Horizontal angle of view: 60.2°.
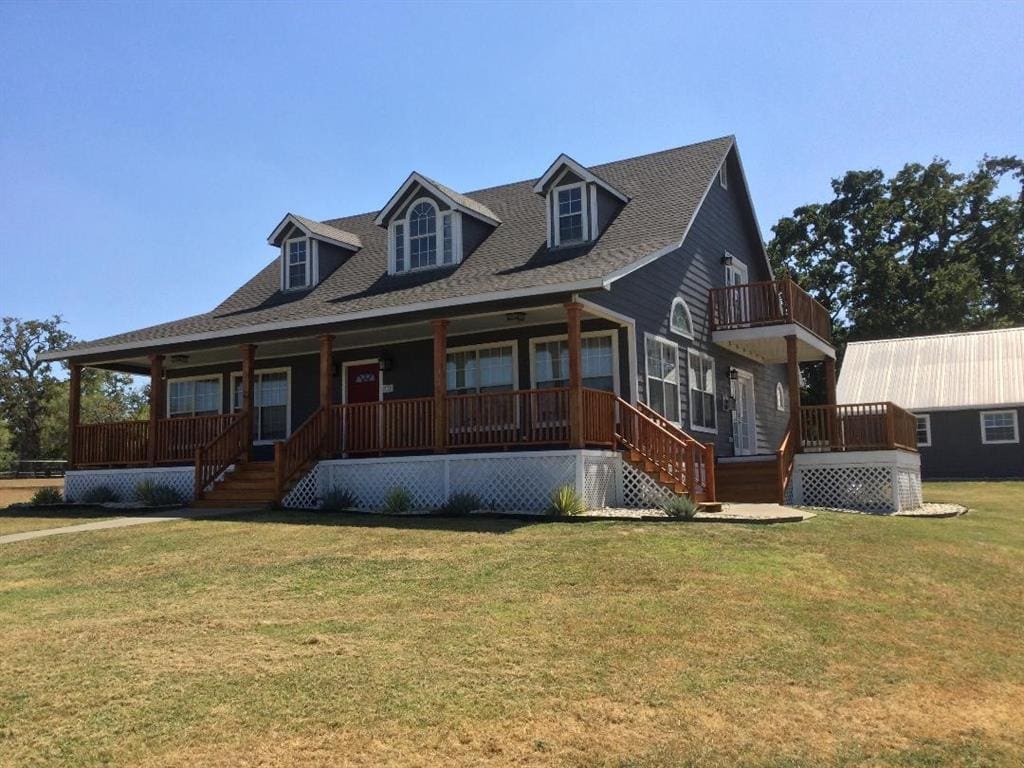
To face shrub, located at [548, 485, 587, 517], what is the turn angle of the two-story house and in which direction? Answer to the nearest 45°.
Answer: approximately 45° to its left

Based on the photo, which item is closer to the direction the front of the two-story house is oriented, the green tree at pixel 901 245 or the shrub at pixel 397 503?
the shrub

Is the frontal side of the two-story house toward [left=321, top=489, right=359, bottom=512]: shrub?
yes

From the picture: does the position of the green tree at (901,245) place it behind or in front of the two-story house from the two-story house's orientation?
behind

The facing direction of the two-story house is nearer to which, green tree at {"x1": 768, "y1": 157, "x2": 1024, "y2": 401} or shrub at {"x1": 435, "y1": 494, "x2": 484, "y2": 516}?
the shrub

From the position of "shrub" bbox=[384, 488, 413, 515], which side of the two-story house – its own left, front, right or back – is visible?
front

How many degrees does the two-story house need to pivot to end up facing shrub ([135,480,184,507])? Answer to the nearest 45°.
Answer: approximately 45° to its right

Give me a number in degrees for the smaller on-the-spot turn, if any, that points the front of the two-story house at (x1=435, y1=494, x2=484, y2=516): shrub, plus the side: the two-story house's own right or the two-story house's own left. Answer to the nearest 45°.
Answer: approximately 45° to the two-story house's own left

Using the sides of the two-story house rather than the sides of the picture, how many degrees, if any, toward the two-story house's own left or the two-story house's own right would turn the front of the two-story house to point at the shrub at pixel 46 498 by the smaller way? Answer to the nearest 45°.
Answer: approximately 45° to the two-story house's own right

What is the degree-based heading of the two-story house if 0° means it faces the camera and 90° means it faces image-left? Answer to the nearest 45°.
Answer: approximately 45°
